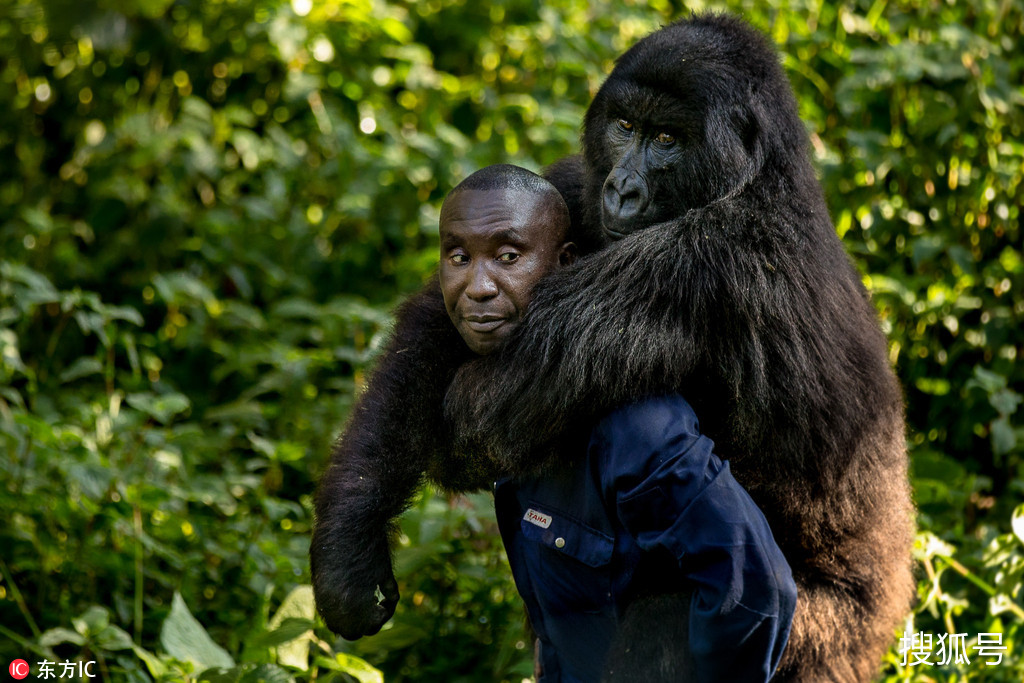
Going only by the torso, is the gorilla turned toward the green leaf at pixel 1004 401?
no

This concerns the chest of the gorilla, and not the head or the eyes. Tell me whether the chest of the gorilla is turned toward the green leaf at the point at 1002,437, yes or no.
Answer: no

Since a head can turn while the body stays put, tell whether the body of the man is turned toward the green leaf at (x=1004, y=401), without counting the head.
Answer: no

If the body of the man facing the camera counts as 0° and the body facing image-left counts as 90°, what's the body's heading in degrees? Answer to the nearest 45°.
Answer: approximately 45°

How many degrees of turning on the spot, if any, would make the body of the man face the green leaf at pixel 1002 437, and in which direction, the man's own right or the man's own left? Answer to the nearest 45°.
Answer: approximately 180°

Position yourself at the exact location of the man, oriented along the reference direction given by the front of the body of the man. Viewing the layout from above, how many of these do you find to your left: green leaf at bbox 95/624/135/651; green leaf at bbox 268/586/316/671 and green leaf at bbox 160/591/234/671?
0

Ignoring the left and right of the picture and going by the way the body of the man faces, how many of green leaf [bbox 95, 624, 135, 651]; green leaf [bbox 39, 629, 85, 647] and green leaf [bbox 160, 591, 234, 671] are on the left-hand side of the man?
0

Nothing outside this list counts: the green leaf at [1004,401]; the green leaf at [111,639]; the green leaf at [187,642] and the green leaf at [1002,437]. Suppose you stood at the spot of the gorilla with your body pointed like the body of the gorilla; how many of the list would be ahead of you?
2
